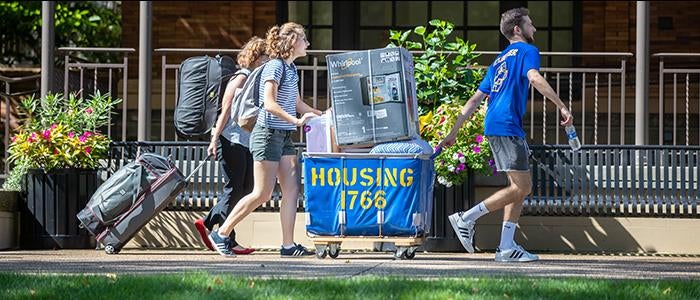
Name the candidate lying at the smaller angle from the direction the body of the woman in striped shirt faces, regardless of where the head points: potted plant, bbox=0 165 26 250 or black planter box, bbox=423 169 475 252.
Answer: the black planter box

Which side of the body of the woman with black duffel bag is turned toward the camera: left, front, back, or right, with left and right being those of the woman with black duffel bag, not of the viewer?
right

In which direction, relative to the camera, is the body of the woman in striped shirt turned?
to the viewer's right

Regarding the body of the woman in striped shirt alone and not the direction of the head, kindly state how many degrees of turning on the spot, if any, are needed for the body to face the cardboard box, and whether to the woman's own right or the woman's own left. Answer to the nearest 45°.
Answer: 0° — they already face it

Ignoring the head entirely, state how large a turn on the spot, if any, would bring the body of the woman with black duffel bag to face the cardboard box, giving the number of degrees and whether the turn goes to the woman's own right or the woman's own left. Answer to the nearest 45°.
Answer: approximately 45° to the woman's own right

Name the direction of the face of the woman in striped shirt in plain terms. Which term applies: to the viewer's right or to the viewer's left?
to the viewer's right

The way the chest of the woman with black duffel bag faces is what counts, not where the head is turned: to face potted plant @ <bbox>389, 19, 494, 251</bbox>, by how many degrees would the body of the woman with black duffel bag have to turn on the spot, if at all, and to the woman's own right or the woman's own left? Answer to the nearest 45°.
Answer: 0° — they already face it

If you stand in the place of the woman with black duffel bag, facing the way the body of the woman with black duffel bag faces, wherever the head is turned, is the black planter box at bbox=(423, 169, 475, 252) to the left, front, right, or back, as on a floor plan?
front

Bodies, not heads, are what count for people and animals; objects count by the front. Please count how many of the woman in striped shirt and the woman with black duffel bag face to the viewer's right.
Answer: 2
